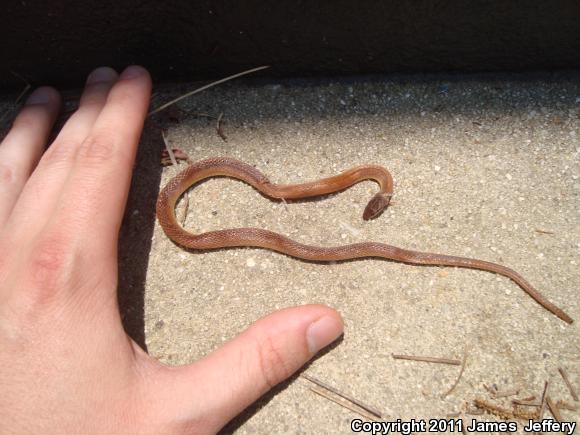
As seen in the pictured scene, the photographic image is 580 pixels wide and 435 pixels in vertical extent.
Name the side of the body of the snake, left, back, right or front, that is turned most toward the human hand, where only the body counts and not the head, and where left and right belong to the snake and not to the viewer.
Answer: front

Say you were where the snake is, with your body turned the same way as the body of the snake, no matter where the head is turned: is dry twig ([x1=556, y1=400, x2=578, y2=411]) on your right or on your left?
on your left

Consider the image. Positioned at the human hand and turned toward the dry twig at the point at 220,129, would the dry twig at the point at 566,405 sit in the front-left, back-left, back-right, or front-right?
front-right

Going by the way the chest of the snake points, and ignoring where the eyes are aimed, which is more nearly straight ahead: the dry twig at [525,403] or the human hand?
the human hand

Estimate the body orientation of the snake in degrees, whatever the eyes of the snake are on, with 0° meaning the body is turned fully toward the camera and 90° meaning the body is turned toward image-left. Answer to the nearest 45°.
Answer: approximately 45°
